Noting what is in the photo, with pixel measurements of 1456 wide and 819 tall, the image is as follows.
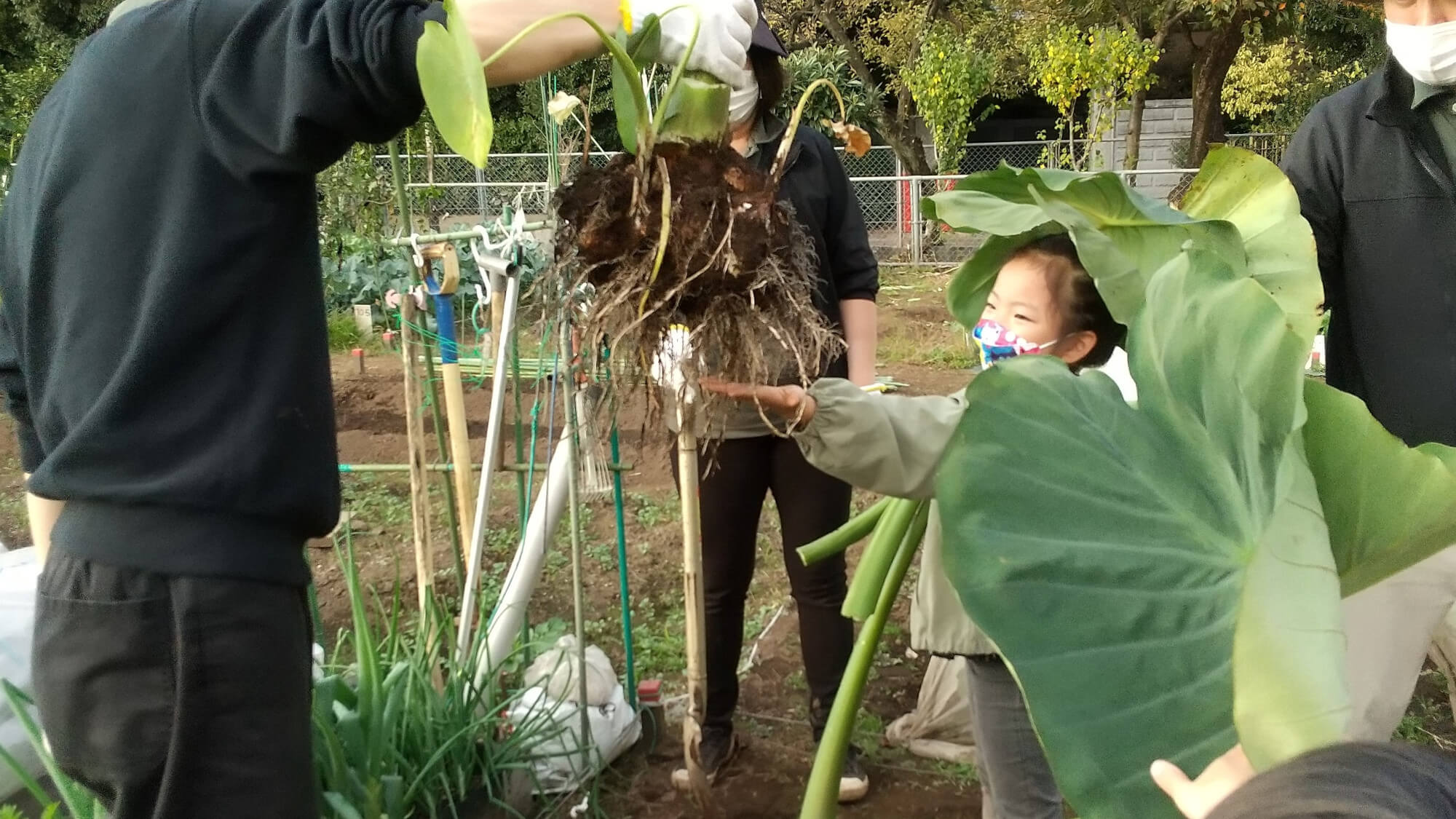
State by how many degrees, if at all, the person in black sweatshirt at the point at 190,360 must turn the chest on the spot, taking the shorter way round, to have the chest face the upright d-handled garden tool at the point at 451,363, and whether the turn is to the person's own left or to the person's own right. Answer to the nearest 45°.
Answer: approximately 45° to the person's own left

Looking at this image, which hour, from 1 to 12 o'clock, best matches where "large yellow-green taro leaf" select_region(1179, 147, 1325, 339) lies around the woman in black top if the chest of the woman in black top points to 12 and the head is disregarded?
The large yellow-green taro leaf is roughly at 11 o'clock from the woman in black top.

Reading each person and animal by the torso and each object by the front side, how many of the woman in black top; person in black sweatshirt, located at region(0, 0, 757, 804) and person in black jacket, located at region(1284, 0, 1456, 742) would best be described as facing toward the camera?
2

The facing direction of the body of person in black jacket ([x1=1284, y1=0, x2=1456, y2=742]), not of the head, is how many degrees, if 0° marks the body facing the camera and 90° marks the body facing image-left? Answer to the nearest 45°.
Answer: approximately 0°

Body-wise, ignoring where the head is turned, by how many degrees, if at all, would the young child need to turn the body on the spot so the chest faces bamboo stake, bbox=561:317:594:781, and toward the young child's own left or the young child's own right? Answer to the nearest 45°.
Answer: approximately 90° to the young child's own right

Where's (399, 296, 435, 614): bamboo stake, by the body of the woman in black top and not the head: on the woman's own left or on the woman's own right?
on the woman's own right

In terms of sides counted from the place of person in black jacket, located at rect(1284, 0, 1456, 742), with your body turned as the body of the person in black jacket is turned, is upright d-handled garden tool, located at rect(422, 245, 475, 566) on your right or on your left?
on your right

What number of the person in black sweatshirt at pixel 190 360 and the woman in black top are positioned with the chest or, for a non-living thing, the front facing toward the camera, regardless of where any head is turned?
1

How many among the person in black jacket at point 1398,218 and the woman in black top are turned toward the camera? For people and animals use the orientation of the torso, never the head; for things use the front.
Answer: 2
